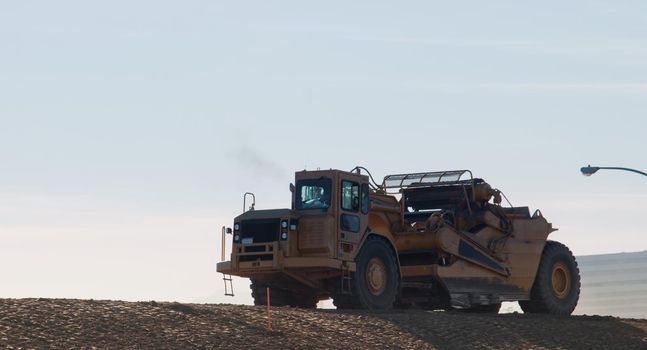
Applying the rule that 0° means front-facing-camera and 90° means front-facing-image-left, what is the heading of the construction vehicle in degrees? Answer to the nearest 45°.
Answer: approximately 45°
